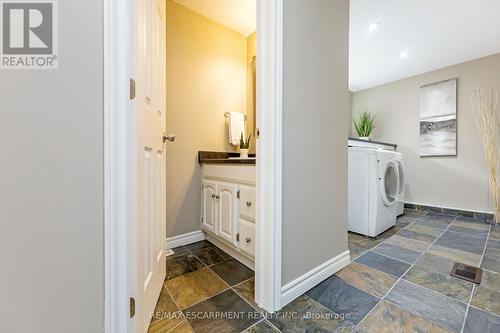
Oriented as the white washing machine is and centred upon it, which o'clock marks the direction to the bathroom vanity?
The bathroom vanity is roughly at 3 o'clock from the white washing machine.

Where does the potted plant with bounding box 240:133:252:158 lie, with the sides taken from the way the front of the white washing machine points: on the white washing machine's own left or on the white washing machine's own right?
on the white washing machine's own right

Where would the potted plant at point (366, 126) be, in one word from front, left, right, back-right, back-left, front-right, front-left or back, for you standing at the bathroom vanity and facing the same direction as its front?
back

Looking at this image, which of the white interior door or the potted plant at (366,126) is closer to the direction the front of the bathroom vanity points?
the white interior door

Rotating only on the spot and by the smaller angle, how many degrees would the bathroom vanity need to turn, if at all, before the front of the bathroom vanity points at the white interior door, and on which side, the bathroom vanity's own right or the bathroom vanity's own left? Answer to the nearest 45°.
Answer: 0° — it already faces it

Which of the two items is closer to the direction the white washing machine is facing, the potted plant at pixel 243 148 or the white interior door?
the white interior door

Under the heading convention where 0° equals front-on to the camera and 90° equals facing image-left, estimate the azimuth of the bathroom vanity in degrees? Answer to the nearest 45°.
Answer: approximately 45°

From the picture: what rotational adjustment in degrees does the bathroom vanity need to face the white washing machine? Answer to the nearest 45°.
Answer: approximately 135° to its left

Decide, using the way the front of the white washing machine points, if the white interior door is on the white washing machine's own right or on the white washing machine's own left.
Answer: on the white washing machine's own right
